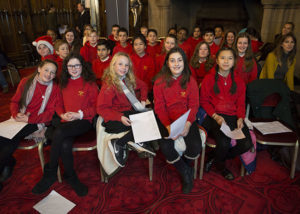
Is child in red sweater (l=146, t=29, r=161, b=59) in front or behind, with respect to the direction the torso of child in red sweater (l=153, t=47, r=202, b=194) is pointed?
behind

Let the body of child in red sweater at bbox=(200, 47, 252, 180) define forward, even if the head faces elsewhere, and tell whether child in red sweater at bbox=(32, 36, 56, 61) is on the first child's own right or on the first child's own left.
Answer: on the first child's own right

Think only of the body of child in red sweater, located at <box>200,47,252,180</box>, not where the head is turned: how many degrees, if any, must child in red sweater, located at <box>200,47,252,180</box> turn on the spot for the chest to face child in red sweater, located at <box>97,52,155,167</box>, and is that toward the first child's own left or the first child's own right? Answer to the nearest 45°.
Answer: approximately 45° to the first child's own right

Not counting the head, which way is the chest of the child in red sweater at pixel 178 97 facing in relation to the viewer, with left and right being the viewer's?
facing the viewer

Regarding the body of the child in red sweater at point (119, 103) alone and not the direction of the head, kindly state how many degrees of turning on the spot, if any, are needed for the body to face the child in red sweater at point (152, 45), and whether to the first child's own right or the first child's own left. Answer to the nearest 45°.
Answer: approximately 135° to the first child's own left

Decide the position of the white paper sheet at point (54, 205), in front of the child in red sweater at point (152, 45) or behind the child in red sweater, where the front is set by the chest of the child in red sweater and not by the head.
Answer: in front

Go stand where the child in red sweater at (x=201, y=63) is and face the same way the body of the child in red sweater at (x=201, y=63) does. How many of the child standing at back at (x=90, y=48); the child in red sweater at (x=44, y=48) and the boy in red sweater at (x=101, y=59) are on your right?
3

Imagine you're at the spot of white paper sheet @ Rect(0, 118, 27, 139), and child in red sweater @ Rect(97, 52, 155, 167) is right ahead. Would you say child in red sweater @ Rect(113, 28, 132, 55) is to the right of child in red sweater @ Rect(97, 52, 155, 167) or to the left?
left

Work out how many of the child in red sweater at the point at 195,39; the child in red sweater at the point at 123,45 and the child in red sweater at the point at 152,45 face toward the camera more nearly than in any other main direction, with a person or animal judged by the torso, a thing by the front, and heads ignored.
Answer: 3

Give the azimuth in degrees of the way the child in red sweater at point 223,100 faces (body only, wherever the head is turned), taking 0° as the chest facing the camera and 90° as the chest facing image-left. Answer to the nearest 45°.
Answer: approximately 0°
